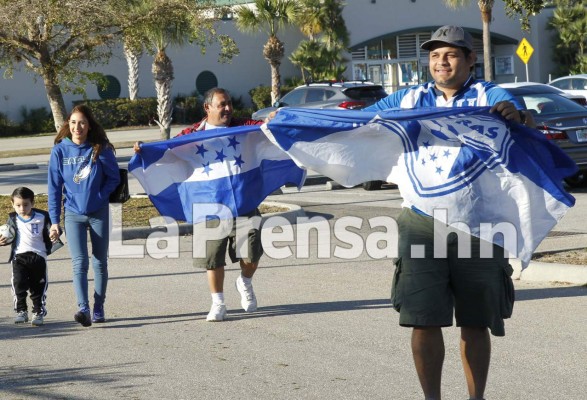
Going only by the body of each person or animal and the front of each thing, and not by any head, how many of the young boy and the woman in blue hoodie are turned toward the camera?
2

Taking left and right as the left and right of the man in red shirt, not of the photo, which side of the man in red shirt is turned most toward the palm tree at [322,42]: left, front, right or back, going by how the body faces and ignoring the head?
back

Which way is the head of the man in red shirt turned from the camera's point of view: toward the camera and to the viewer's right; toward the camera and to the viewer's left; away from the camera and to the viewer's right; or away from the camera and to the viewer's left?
toward the camera and to the viewer's right

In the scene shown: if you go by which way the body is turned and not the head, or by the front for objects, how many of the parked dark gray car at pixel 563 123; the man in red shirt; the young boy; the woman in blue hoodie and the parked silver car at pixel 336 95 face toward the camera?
3

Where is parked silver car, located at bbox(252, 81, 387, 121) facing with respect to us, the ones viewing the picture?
facing away from the viewer and to the left of the viewer

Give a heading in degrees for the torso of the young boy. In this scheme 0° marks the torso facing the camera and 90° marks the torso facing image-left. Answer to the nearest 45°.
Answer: approximately 0°

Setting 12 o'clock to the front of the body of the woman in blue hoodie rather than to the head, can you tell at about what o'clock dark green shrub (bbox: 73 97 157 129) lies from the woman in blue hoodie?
The dark green shrub is roughly at 6 o'clock from the woman in blue hoodie.

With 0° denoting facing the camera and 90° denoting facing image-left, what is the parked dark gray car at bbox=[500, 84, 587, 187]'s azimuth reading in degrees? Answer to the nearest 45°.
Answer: approximately 135°

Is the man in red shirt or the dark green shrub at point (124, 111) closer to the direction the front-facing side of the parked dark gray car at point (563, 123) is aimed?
the dark green shrub
